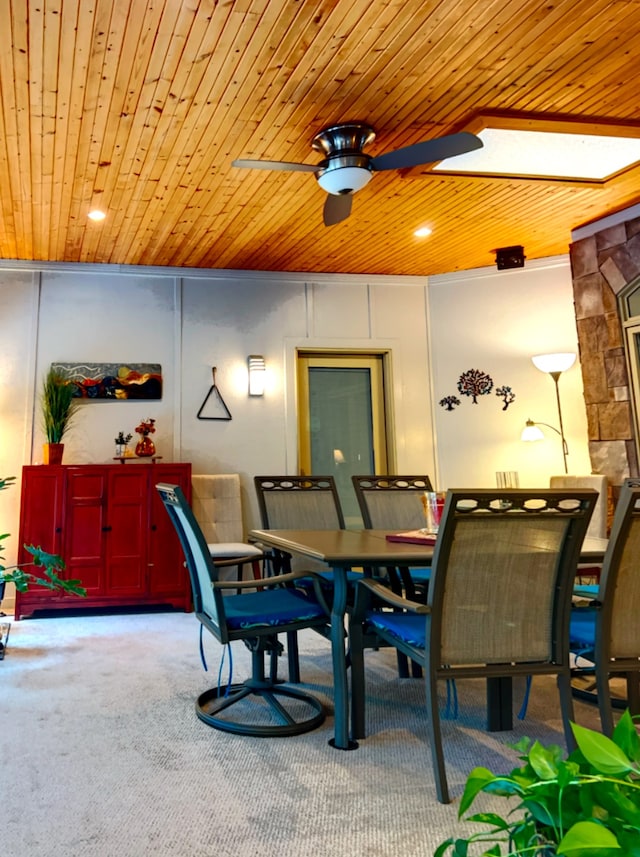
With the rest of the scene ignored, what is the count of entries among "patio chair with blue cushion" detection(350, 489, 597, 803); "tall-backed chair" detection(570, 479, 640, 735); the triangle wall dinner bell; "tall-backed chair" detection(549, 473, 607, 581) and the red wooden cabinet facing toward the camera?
3

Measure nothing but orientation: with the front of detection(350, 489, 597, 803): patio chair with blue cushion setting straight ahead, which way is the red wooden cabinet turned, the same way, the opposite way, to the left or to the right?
the opposite way

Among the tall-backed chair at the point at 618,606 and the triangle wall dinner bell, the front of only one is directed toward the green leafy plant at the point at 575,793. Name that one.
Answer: the triangle wall dinner bell

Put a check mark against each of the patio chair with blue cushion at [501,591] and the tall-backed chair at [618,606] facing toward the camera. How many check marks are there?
0

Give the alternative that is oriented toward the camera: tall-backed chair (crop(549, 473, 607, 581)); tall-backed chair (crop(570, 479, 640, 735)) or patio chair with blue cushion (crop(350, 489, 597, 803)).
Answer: tall-backed chair (crop(549, 473, 607, 581))

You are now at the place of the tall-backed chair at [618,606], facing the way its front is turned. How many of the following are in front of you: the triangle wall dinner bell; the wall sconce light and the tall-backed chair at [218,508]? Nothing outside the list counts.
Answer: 3

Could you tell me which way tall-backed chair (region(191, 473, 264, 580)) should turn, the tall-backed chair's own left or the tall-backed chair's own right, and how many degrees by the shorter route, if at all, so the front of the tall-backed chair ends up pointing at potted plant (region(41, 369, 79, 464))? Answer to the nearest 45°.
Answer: approximately 135° to the tall-backed chair's own right

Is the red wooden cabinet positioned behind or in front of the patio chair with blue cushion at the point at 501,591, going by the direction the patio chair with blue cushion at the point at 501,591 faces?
in front

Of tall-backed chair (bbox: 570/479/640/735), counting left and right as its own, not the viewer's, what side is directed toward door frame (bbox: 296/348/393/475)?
front

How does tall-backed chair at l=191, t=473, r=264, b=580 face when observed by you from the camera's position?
facing the viewer and to the right of the viewer

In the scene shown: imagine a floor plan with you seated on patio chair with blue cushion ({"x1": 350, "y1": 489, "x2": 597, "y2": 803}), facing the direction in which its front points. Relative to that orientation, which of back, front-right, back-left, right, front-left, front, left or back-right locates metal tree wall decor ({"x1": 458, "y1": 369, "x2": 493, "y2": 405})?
front-right
